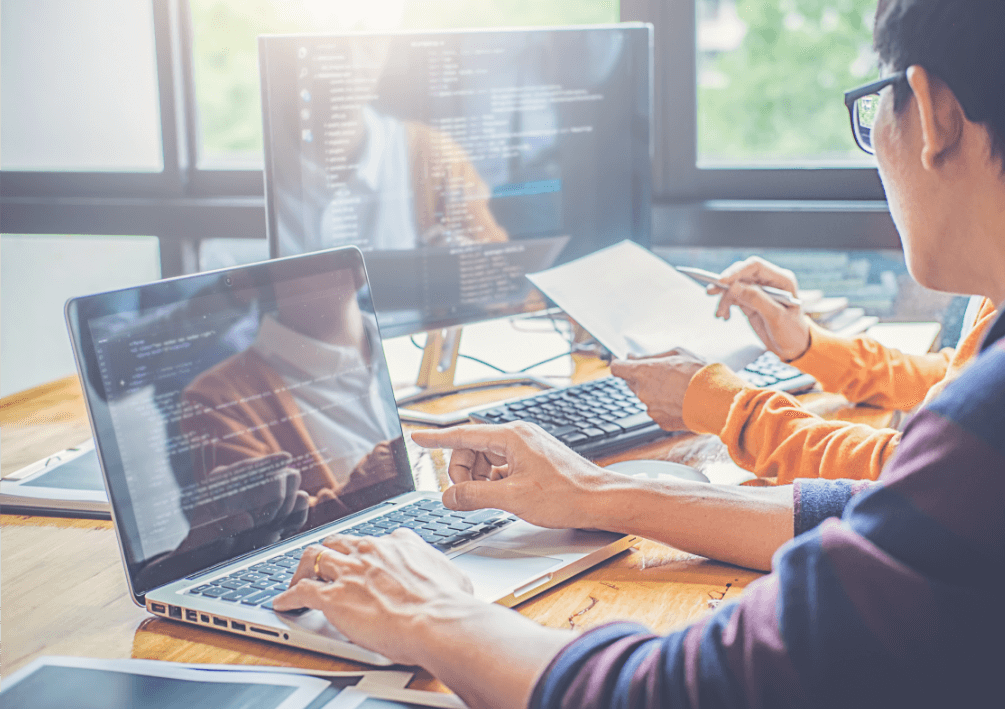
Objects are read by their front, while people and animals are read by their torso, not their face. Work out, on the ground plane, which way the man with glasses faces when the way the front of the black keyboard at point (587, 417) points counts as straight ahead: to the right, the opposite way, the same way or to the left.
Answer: the opposite way

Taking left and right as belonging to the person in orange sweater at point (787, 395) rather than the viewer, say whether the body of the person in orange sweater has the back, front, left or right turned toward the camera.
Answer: left

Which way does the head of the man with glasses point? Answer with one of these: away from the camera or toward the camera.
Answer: away from the camera

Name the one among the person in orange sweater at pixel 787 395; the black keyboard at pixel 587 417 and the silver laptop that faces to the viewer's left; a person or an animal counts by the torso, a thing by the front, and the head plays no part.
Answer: the person in orange sweater

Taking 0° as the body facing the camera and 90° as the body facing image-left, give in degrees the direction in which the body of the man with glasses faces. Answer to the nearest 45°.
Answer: approximately 135°

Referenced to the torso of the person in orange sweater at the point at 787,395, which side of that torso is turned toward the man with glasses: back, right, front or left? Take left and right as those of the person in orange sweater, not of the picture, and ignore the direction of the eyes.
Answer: left
